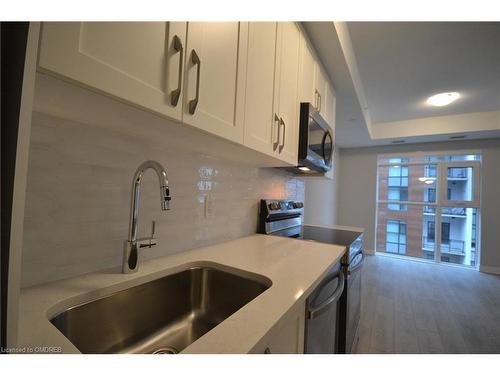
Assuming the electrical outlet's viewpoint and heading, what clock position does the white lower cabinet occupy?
The white lower cabinet is roughly at 1 o'clock from the electrical outlet.

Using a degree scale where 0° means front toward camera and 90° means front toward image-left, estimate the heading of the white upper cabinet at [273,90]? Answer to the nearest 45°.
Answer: approximately 315°

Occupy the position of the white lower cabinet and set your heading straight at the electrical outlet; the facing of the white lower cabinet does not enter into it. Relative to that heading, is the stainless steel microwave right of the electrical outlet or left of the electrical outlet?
right

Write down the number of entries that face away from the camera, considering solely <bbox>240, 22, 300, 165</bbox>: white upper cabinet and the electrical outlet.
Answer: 0

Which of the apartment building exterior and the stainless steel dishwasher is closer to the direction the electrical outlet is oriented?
the stainless steel dishwasher

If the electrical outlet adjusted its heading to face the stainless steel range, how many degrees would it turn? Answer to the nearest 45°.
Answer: approximately 45° to its left

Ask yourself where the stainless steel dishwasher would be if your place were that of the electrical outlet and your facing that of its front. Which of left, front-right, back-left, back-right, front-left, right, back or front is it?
front
